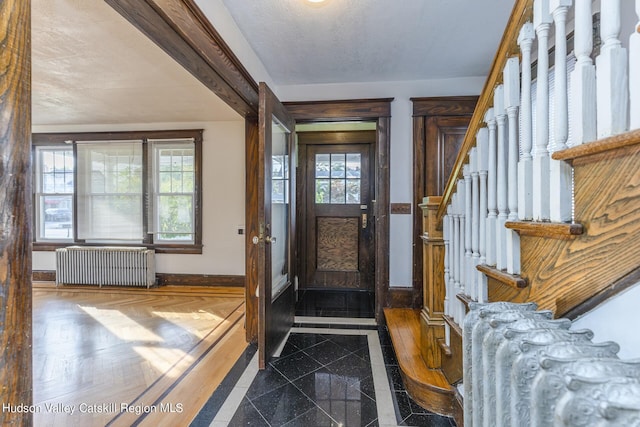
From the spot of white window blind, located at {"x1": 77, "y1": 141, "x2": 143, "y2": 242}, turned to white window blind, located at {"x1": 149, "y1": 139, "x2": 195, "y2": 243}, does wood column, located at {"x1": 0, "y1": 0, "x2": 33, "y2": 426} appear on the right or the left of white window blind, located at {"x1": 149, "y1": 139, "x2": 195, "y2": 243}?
right

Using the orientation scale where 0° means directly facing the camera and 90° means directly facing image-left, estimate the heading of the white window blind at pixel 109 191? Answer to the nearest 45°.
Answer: approximately 0°

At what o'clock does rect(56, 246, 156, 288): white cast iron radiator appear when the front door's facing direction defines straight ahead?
The white cast iron radiator is roughly at 3 o'clock from the front door.

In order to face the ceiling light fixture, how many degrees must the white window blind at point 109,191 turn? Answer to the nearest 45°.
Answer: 0° — it already faces it

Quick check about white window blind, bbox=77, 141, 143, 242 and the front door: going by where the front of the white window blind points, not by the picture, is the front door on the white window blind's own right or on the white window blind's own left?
on the white window blind's own left

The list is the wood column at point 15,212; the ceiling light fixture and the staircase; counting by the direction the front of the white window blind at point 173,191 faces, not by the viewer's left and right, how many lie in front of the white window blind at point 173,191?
3

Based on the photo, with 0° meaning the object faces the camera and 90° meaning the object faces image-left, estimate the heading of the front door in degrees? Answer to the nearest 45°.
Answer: approximately 0°

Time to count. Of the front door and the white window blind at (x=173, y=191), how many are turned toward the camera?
2

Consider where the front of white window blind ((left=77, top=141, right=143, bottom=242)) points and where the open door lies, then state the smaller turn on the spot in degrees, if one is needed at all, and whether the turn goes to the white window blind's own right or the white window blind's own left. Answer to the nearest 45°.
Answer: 0° — it already faces it

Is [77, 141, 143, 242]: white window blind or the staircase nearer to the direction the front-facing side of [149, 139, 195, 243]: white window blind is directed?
the staircase

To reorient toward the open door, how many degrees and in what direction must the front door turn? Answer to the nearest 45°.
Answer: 0° — it already faces it
